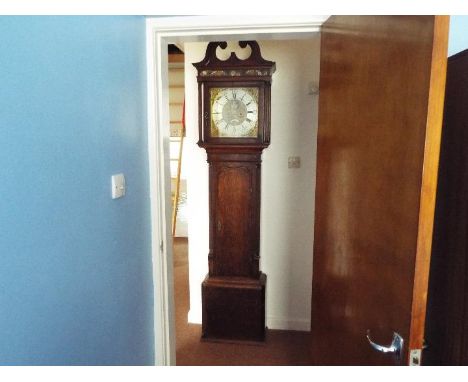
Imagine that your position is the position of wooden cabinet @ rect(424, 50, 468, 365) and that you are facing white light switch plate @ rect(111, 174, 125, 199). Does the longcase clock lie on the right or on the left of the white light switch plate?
right

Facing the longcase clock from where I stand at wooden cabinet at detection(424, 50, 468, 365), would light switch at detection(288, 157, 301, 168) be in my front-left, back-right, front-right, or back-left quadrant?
front-right

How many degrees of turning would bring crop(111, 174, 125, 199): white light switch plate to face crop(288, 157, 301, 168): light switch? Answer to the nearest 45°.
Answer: approximately 90° to its left

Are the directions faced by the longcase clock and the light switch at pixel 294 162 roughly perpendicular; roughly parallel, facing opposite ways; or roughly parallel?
roughly parallel

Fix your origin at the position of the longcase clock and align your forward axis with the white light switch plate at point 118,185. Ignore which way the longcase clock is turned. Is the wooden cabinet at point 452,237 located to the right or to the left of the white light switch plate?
left

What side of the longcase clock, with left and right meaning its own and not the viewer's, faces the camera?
front

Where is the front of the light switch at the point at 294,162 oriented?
toward the camera

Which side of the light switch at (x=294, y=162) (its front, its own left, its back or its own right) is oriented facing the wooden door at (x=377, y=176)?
front

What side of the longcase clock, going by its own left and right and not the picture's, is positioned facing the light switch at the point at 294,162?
left

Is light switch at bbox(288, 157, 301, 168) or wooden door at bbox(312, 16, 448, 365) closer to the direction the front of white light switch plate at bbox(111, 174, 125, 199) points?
the wooden door

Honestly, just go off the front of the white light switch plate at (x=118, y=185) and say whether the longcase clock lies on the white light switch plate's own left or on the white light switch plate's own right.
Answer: on the white light switch plate's own left

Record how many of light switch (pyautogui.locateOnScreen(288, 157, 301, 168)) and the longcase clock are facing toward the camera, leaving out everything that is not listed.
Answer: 2

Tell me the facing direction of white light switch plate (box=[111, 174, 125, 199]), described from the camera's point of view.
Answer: facing the viewer and to the right of the viewer
